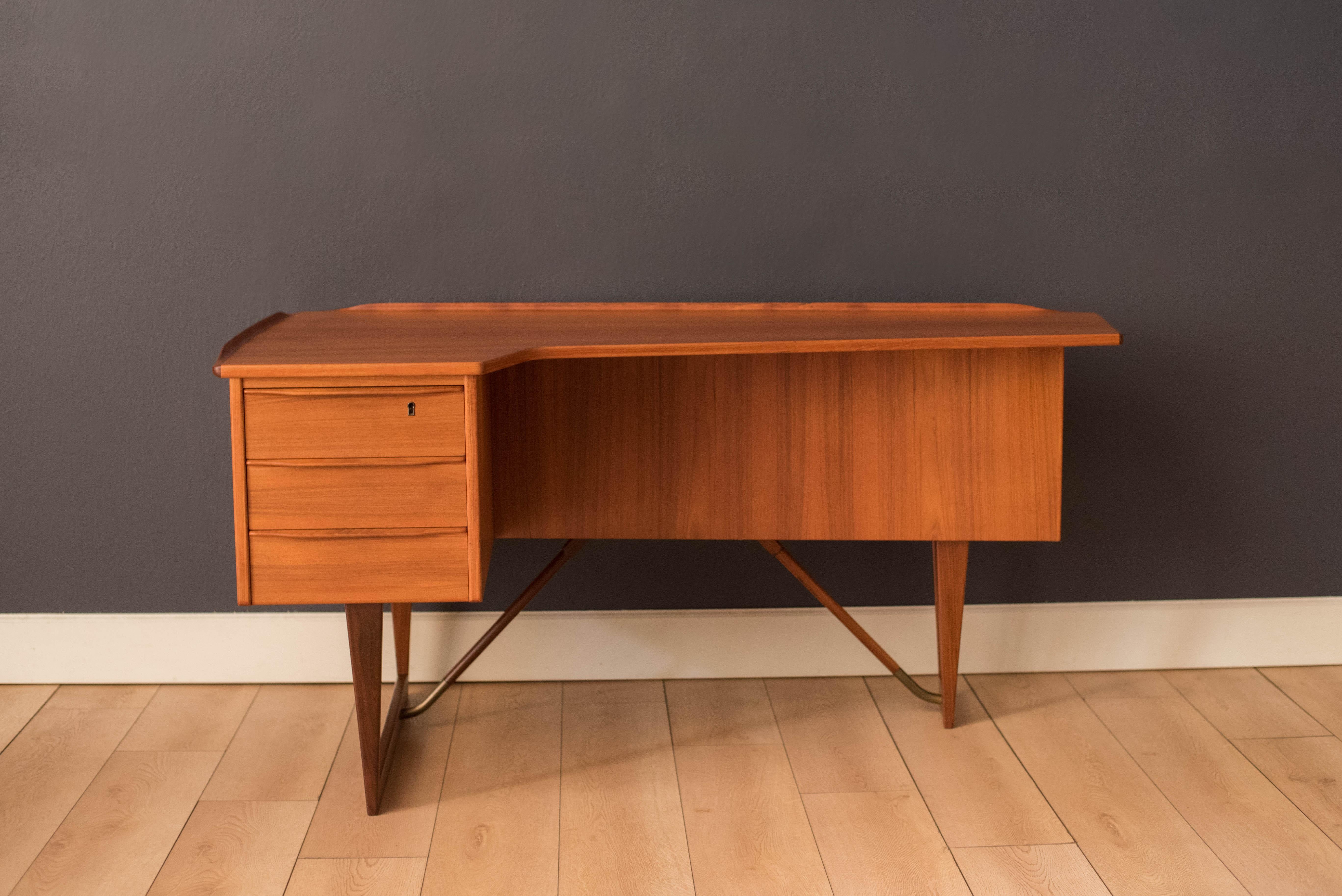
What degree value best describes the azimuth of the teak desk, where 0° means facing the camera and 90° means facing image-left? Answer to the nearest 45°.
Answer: approximately 0°
